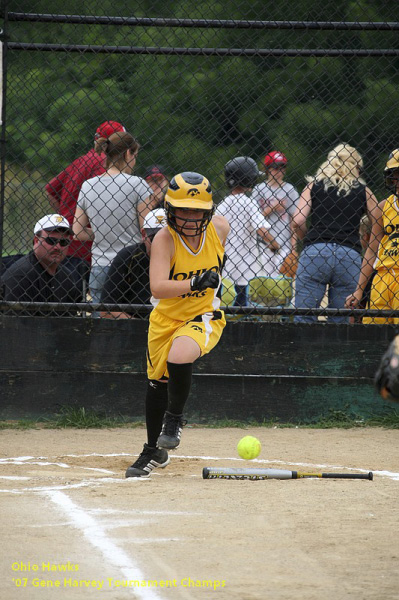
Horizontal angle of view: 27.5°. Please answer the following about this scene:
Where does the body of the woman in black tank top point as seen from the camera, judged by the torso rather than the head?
away from the camera

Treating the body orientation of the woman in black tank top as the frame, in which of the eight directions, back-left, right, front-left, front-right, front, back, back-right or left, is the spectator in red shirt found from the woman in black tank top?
left

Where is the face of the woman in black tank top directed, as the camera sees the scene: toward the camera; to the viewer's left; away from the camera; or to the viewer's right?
away from the camera

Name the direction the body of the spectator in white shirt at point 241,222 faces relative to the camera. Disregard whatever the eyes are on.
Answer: away from the camera

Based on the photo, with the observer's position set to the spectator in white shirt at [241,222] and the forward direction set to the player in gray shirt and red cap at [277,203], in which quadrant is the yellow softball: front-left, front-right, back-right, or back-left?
back-right
